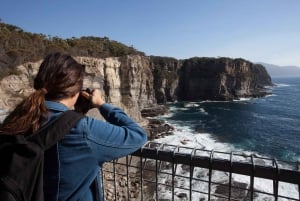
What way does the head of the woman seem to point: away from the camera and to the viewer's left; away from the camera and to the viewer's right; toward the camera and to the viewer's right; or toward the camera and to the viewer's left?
away from the camera and to the viewer's right

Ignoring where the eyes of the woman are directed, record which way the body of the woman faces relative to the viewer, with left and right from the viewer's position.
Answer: facing away from the viewer and to the right of the viewer
